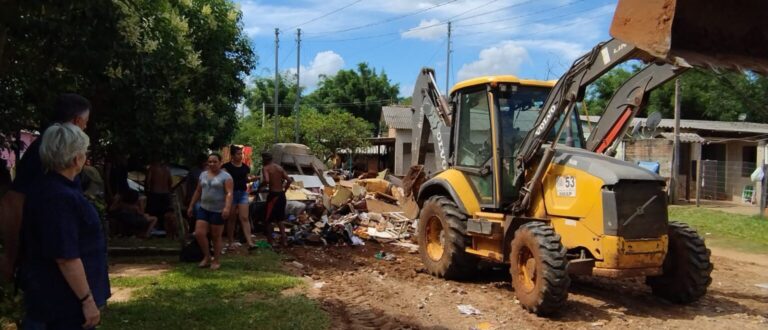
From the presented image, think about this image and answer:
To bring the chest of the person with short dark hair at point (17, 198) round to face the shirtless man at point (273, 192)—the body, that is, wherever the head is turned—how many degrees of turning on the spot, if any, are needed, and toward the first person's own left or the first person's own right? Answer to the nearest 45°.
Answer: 0° — they already face them

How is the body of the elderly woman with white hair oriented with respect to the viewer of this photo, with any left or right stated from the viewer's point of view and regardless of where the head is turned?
facing away from the viewer and to the right of the viewer

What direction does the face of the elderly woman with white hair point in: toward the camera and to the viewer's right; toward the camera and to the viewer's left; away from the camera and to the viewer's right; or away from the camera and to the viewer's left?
away from the camera and to the viewer's right

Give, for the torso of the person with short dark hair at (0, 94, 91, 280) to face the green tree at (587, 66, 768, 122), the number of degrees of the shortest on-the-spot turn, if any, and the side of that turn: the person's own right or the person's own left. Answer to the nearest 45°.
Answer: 0° — they already face it

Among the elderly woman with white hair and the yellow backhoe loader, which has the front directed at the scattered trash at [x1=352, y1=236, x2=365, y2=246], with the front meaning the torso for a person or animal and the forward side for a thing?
the elderly woman with white hair

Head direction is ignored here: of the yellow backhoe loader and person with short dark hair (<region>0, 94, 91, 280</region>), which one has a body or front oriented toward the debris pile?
the person with short dark hair

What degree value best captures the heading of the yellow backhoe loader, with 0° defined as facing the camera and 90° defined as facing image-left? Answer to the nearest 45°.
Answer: approximately 315°

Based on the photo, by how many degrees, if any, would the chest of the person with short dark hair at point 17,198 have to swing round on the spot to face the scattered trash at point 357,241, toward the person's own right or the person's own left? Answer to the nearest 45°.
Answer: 0° — they already face it

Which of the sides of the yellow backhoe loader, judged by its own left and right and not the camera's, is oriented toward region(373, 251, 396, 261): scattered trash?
back

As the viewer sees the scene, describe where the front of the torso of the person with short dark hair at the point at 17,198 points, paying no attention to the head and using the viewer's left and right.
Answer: facing away from the viewer and to the right of the viewer
